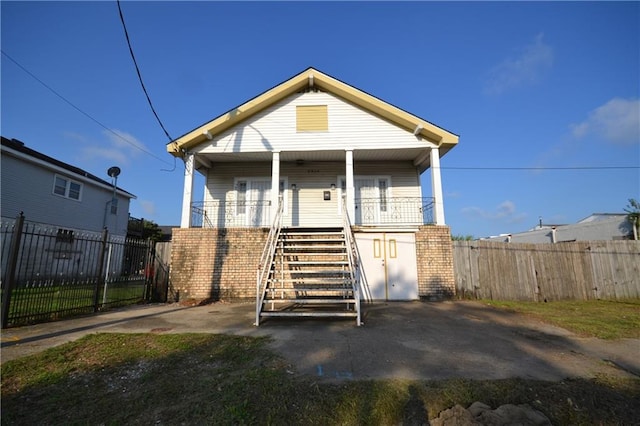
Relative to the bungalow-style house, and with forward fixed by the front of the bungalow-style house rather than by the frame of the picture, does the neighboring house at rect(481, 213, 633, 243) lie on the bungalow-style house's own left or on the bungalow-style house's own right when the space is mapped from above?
on the bungalow-style house's own left

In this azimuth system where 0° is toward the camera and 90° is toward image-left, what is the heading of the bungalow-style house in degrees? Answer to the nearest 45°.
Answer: approximately 0°

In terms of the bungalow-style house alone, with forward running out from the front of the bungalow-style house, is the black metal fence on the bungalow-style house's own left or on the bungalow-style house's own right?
on the bungalow-style house's own right

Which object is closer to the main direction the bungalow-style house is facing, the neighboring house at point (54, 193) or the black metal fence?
the black metal fence

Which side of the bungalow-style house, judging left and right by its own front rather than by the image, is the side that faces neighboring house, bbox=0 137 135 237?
right

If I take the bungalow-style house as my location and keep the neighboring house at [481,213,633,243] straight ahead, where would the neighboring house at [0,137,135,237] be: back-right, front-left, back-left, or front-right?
back-left

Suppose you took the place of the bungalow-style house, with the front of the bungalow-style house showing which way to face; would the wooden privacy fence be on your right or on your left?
on your left

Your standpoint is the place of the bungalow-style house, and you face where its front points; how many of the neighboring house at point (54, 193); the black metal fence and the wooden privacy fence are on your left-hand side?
1
